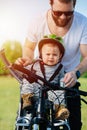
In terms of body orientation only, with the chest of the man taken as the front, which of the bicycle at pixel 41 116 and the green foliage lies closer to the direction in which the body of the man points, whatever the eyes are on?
the bicycle

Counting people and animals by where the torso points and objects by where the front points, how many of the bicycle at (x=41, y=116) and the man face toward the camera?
2

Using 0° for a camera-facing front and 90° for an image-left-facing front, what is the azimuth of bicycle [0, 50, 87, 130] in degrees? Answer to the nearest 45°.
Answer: approximately 0°

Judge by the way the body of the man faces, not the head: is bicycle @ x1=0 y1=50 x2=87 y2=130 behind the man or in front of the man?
in front

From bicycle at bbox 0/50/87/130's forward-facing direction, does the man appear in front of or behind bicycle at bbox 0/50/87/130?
behind

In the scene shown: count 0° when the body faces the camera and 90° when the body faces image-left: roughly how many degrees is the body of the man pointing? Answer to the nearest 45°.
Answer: approximately 0°

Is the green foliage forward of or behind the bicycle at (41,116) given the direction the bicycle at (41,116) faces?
behind
